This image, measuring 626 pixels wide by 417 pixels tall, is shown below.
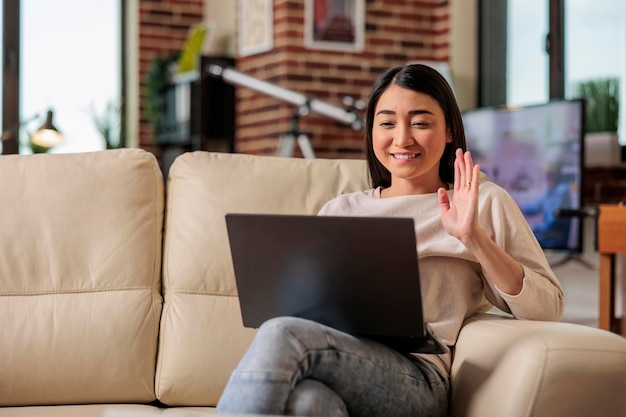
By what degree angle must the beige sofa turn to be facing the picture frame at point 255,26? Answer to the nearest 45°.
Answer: approximately 180°

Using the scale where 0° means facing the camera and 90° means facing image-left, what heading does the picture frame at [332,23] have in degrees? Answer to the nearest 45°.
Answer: approximately 0°

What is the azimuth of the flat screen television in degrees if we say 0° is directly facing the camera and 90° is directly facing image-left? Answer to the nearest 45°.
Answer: approximately 45°

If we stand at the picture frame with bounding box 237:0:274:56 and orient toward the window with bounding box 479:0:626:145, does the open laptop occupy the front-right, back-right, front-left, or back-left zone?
front-right

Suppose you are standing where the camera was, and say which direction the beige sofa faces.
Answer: facing the viewer

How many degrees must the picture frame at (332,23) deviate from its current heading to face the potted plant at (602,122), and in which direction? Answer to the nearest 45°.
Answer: approximately 45° to its left

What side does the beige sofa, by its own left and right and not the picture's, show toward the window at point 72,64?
back

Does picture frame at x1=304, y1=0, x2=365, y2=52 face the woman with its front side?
yes

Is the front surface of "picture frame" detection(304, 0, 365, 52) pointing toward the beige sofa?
yes

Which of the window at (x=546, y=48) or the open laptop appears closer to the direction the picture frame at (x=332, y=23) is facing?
the open laptop

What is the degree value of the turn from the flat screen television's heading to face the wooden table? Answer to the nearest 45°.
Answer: approximately 45° to its left

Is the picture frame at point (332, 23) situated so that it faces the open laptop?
yes

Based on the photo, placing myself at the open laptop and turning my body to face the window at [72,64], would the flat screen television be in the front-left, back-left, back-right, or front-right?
front-right

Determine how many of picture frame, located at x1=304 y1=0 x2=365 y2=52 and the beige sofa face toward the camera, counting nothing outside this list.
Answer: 2

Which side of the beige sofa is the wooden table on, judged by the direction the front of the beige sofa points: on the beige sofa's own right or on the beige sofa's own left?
on the beige sofa's own left
